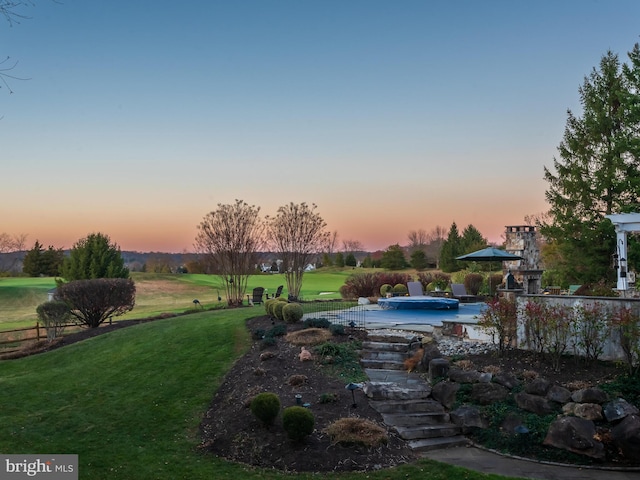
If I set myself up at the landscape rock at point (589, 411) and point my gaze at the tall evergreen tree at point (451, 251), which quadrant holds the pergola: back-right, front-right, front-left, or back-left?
front-right

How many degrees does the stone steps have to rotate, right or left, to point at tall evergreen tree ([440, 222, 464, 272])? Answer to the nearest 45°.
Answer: approximately 180°

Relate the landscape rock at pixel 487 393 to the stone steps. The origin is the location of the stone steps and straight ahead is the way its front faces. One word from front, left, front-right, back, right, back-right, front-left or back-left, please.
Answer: left

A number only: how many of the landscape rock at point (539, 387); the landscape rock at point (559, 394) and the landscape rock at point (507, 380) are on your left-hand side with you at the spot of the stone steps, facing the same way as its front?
3

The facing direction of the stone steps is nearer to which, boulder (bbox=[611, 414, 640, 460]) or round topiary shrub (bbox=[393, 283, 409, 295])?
the boulder

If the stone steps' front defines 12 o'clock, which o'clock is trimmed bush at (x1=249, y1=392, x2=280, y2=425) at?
The trimmed bush is roughly at 2 o'clock from the stone steps.

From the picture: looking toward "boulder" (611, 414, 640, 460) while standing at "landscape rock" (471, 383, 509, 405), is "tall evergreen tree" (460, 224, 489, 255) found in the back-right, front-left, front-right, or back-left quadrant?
back-left

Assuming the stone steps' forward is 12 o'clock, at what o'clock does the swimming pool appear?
The swimming pool is roughly at 6 o'clock from the stone steps.

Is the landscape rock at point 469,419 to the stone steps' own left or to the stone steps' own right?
on its left

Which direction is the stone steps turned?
toward the camera

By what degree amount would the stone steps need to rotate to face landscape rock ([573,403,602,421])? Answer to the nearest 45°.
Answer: approximately 90° to its left

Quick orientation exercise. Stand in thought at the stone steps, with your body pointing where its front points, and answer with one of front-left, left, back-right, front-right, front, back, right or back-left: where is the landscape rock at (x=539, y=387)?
left

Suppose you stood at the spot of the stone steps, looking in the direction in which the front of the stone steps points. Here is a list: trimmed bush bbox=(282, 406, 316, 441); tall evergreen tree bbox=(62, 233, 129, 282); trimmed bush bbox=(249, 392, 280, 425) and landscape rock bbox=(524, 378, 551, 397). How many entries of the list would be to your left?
1

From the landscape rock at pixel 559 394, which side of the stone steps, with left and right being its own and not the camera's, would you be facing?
left

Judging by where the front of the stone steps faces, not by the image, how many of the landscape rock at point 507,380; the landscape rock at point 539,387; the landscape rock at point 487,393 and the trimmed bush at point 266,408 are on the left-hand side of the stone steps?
3

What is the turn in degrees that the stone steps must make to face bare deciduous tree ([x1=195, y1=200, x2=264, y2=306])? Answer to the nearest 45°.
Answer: approximately 135° to its right

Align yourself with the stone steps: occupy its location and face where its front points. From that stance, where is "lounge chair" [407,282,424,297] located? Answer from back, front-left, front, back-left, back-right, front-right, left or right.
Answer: back

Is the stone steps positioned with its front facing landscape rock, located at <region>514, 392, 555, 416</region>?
no

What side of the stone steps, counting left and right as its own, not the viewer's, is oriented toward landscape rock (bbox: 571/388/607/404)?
left
